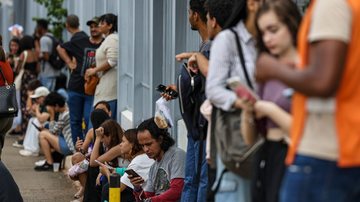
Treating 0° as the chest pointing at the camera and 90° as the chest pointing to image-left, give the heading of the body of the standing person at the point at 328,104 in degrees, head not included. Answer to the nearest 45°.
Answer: approximately 90°

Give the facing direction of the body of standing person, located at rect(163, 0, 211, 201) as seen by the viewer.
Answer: to the viewer's left

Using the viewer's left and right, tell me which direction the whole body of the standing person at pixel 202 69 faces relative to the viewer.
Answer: facing to the left of the viewer

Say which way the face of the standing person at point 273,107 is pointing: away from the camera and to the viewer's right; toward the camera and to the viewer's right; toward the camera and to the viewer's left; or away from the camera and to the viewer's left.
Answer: toward the camera and to the viewer's left
